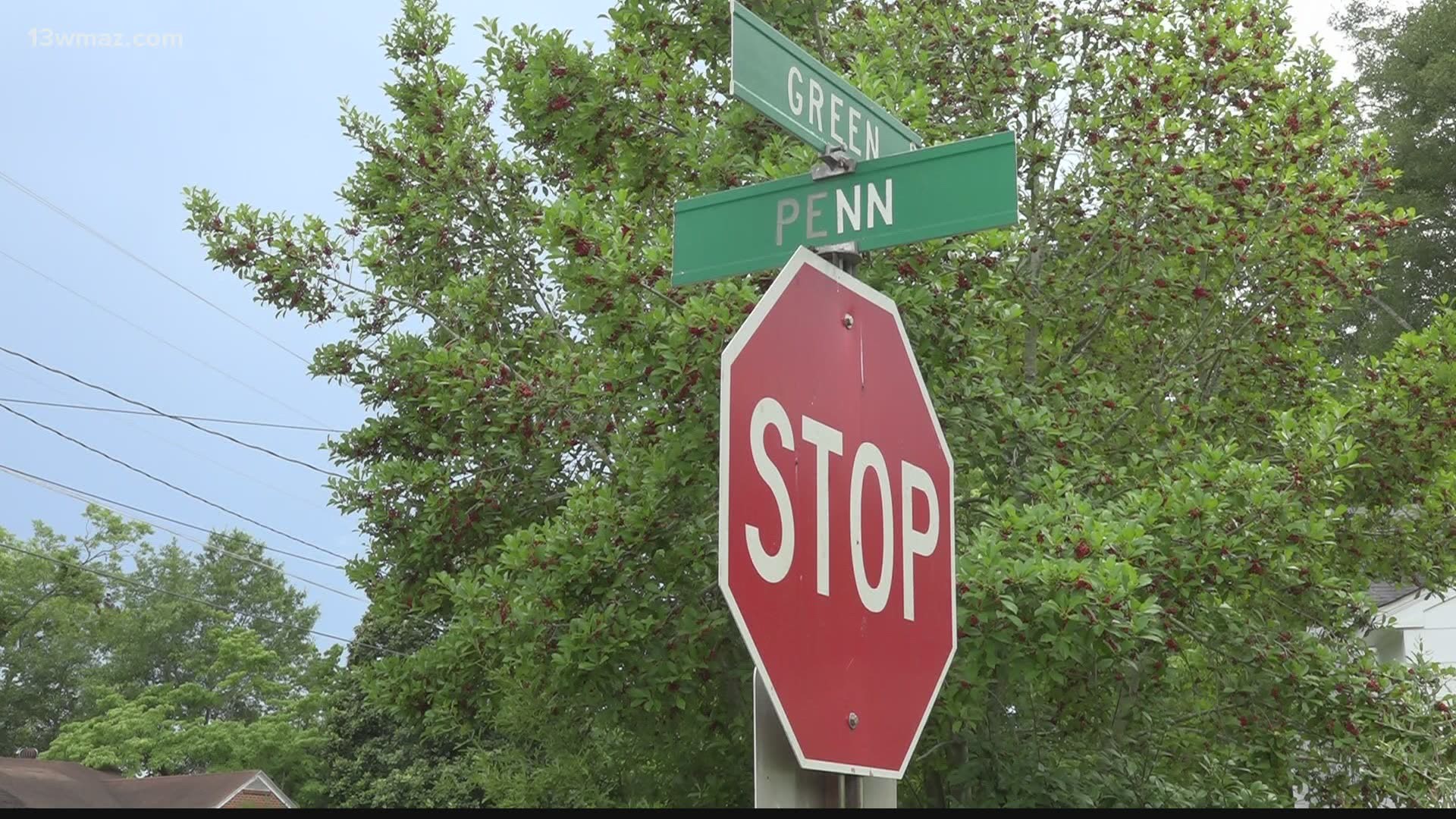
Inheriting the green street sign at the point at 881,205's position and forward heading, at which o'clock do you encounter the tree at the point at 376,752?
The tree is roughly at 4 o'clock from the green street sign.

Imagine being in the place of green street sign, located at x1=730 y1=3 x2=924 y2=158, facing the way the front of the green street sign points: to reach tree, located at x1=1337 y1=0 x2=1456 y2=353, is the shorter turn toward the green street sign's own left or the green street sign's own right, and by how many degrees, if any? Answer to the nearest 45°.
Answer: approximately 90° to the green street sign's own left

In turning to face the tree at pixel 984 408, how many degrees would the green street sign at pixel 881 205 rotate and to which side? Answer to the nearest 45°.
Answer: approximately 135° to its right

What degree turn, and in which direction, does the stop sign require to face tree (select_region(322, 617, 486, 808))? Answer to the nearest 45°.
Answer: approximately 135° to its left

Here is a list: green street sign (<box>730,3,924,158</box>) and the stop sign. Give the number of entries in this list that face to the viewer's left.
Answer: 0

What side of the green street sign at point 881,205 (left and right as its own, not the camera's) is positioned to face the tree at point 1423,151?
back

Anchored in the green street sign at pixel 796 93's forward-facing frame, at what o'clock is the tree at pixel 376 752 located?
The tree is roughly at 7 o'clock from the green street sign.

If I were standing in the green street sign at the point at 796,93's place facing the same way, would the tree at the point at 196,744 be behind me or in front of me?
behind

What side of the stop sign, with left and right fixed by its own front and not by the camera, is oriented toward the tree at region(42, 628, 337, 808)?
back

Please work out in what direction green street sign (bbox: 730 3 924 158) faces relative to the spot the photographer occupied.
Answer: facing the viewer and to the right of the viewer
